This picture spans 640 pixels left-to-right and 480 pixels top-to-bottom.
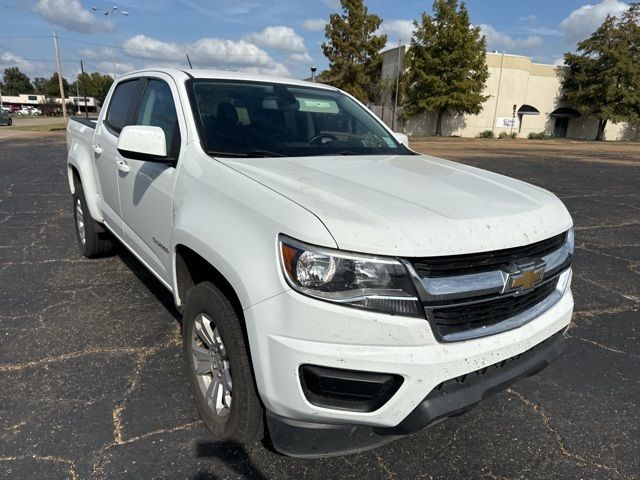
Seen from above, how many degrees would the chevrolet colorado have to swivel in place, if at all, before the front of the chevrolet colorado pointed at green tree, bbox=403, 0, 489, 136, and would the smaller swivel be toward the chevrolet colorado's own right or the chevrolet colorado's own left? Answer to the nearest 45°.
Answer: approximately 135° to the chevrolet colorado's own left

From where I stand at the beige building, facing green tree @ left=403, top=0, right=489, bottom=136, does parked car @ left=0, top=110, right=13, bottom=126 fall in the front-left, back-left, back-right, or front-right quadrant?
front-right

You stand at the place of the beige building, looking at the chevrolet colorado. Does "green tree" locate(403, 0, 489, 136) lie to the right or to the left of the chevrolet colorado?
right

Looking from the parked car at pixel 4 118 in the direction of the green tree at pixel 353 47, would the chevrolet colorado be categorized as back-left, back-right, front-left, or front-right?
front-right

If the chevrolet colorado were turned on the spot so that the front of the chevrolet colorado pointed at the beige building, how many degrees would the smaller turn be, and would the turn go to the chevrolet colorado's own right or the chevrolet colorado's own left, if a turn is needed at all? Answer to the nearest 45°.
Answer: approximately 135° to the chevrolet colorado's own left

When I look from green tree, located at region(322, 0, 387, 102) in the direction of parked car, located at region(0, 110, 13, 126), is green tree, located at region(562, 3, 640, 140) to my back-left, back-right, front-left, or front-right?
back-left

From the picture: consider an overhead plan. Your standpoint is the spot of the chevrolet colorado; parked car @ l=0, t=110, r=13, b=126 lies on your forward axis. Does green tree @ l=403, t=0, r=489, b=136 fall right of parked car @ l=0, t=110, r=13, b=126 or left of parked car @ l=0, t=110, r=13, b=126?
right

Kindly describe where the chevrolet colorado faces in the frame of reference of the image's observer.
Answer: facing the viewer and to the right of the viewer

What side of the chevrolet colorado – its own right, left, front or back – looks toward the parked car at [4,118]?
back

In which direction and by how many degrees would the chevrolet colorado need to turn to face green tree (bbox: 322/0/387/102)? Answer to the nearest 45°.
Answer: approximately 135° to its left
